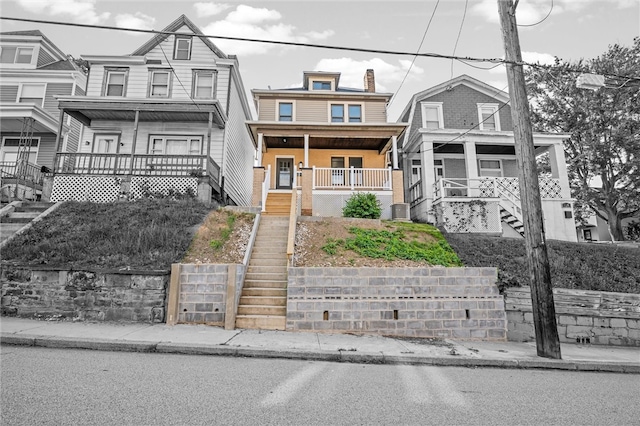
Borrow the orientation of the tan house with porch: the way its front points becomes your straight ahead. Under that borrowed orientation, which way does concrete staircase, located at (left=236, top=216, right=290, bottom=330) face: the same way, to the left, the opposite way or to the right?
the same way

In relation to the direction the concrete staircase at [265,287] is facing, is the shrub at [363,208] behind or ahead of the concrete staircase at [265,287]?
behind

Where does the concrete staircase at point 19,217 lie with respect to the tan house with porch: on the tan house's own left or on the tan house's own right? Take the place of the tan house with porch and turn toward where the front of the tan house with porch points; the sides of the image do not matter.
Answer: on the tan house's own right

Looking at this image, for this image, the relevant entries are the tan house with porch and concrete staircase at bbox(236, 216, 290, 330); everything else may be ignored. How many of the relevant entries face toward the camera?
2

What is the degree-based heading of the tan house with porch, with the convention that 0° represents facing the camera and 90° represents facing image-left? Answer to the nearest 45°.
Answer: approximately 0°

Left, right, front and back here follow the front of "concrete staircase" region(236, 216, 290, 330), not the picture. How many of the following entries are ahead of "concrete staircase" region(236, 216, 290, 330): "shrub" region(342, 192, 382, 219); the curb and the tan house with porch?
1

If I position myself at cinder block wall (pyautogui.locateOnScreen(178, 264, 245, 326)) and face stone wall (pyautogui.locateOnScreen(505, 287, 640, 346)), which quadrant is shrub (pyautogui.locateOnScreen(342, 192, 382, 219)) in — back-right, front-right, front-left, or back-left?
front-left

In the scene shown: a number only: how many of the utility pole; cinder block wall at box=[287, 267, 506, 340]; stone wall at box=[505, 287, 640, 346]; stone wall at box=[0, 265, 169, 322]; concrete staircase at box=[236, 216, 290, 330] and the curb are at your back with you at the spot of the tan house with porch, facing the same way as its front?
0

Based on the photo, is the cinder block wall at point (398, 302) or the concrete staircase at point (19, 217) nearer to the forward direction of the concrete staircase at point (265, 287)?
the cinder block wall

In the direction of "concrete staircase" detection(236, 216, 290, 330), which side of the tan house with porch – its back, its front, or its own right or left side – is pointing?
front

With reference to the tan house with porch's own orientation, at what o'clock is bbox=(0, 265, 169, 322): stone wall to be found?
The stone wall is roughly at 1 o'clock from the tan house with porch.

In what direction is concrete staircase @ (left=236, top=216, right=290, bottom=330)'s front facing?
toward the camera

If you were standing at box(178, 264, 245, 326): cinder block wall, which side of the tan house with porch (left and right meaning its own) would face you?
front

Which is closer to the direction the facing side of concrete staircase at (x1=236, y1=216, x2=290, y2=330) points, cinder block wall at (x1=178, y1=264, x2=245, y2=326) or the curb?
the curb

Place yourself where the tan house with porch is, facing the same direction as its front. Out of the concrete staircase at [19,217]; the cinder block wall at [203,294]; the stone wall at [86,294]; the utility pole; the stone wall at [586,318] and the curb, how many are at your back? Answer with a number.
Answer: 0

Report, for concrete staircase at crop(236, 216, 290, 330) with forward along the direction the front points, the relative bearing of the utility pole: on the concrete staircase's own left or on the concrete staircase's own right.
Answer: on the concrete staircase's own left

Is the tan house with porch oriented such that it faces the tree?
no
